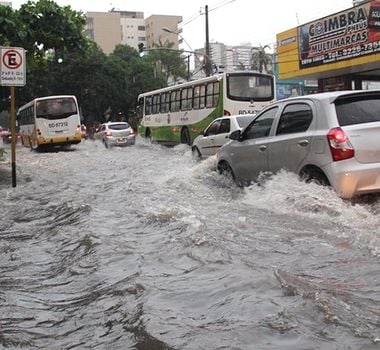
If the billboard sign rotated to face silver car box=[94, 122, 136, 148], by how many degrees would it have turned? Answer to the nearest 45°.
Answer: approximately 45° to its right

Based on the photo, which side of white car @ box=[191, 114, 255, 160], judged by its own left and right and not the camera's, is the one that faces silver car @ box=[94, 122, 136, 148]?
front

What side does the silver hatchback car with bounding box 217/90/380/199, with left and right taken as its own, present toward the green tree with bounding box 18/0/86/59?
front

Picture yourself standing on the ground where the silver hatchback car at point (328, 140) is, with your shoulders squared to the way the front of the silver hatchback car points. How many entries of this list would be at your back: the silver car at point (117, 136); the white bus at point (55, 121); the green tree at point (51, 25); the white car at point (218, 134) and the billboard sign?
0

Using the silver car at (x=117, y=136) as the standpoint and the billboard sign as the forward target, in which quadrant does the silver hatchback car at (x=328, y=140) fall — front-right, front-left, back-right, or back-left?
front-right

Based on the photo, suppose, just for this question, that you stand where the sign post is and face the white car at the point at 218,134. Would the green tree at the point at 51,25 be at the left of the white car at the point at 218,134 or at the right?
left

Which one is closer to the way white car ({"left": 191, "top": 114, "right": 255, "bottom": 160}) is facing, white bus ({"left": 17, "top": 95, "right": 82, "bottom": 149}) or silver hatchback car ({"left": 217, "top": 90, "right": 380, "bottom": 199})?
the white bus

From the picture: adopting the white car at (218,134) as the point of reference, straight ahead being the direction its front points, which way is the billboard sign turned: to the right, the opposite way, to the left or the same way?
to the left

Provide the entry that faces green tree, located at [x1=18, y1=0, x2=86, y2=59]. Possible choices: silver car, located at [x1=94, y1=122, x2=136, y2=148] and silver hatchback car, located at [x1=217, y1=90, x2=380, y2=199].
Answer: the silver hatchback car

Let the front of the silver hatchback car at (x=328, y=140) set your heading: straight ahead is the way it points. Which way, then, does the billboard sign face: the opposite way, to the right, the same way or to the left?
to the left

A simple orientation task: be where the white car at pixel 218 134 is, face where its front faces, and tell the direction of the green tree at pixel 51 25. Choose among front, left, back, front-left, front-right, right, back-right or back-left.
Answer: front-left

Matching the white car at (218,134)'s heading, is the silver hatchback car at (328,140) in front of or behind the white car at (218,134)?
behind
